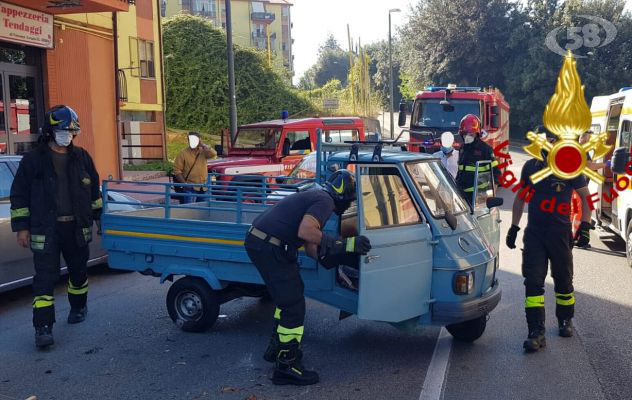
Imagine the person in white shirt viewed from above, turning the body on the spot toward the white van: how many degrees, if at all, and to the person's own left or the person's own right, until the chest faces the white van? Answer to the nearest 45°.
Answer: approximately 135° to the person's own left

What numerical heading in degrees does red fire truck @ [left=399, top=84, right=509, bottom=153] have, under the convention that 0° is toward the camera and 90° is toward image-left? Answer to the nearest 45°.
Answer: approximately 45°

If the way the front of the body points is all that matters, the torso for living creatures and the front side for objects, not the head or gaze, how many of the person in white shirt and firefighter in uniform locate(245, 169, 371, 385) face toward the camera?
1

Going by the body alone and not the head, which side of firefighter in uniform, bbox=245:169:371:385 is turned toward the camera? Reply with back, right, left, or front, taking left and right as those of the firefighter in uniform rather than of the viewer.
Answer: right

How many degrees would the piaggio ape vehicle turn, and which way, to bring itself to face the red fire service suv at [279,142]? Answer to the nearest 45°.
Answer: approximately 135° to its left

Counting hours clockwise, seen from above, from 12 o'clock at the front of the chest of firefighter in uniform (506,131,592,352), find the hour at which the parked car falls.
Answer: The parked car is roughly at 3 o'clock from the firefighter in uniform.

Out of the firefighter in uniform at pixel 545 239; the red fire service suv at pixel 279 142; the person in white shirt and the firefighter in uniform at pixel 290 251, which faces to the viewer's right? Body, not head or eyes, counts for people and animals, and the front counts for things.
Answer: the firefighter in uniform at pixel 290 251

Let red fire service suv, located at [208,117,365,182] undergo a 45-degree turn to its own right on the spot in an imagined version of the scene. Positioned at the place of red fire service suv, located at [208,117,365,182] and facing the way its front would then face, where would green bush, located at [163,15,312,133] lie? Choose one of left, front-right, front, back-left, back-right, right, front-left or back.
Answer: right

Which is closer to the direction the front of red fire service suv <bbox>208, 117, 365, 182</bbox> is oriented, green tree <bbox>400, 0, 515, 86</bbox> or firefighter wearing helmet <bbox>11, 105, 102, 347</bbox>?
the firefighter wearing helmet

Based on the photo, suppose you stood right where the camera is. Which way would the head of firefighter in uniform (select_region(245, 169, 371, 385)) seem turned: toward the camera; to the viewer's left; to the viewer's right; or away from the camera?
to the viewer's right

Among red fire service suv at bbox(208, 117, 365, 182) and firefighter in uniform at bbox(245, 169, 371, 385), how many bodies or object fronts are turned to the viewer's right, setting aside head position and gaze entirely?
1
